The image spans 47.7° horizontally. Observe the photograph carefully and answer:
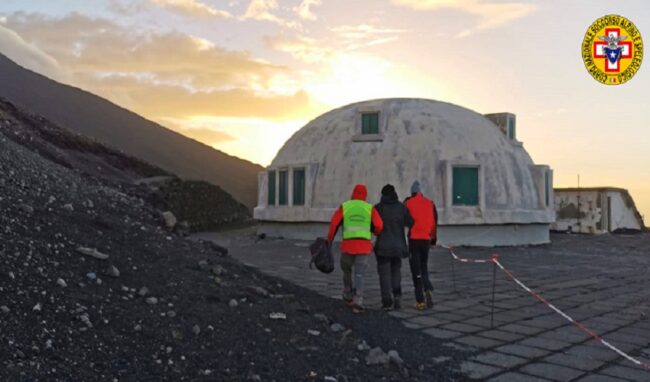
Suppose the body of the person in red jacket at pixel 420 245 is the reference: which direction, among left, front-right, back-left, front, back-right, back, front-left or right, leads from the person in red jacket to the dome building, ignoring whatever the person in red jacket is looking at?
front

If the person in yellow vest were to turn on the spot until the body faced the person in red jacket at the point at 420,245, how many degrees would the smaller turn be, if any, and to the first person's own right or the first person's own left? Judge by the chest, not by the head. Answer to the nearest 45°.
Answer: approximately 45° to the first person's own right

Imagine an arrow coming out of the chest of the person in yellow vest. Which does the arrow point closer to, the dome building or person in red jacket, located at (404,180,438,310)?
the dome building

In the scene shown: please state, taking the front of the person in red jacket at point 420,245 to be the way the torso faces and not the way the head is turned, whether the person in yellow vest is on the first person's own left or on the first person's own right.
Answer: on the first person's own left

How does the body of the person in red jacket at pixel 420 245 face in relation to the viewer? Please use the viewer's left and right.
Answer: facing away from the viewer

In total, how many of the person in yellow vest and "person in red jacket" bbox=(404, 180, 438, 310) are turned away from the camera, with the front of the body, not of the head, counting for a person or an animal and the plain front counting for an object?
2

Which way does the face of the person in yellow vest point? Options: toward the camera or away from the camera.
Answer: away from the camera

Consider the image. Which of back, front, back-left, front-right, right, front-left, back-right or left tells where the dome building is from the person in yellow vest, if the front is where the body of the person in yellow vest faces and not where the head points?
front

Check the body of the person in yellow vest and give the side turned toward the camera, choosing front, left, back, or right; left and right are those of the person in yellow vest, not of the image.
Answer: back
